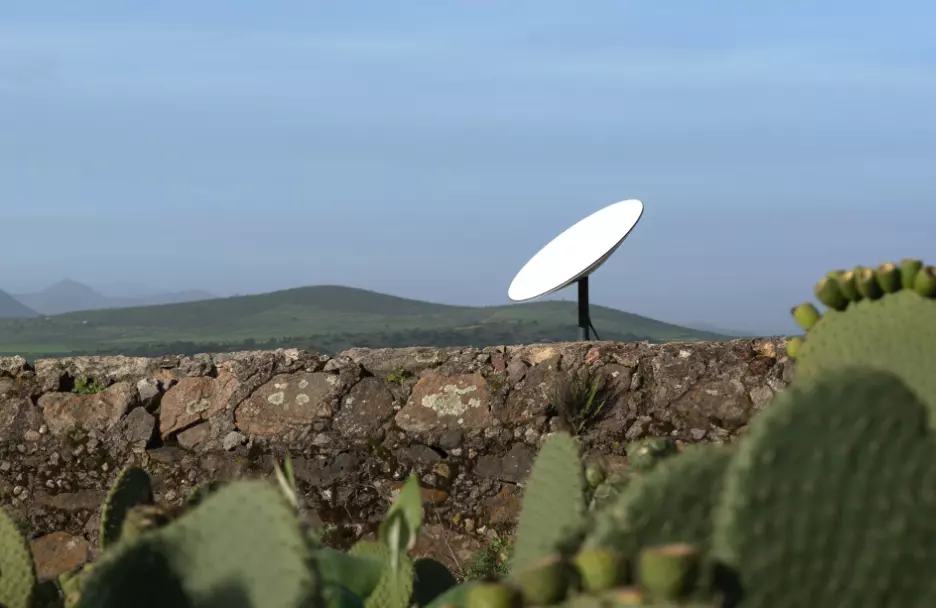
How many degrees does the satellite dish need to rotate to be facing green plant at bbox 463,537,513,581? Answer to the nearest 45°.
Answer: approximately 45° to its left

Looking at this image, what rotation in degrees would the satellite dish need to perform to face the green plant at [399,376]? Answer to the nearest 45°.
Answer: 0° — it already faces it

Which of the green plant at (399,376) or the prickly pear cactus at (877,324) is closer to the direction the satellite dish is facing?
the green plant

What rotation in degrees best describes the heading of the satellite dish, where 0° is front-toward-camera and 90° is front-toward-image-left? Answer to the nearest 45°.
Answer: approximately 45°
